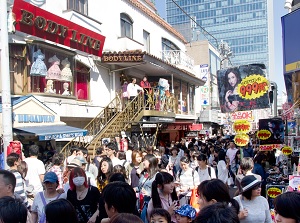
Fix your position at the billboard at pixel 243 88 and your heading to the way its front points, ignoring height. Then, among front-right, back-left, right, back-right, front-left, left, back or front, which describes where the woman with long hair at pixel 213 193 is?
front

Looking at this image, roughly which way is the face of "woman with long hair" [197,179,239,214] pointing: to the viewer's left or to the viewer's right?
to the viewer's left

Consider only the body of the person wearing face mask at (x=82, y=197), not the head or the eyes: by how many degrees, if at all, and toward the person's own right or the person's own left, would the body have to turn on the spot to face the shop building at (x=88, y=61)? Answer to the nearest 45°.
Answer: approximately 180°

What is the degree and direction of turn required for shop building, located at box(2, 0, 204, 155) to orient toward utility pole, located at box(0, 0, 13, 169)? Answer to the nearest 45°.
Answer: approximately 45° to its right

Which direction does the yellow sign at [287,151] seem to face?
toward the camera

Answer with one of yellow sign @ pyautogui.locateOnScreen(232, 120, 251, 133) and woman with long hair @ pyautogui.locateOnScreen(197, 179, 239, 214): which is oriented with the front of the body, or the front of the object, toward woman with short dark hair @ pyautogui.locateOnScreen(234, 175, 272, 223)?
the yellow sign

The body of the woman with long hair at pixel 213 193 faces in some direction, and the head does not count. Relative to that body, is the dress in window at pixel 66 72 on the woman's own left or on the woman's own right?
on the woman's own right

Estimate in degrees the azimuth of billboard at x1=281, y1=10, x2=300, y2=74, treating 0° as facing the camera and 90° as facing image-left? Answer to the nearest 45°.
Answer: approximately 45°

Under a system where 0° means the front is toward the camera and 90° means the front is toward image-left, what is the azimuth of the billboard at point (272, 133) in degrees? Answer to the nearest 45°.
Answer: approximately 0°

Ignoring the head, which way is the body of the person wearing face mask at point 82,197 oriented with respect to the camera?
toward the camera

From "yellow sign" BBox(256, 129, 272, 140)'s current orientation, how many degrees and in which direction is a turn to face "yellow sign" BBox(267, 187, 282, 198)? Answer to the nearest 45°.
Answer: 0° — it already faces it

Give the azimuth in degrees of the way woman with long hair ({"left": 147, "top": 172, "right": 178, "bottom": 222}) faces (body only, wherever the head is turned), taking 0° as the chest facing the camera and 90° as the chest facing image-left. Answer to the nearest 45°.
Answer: approximately 315°
